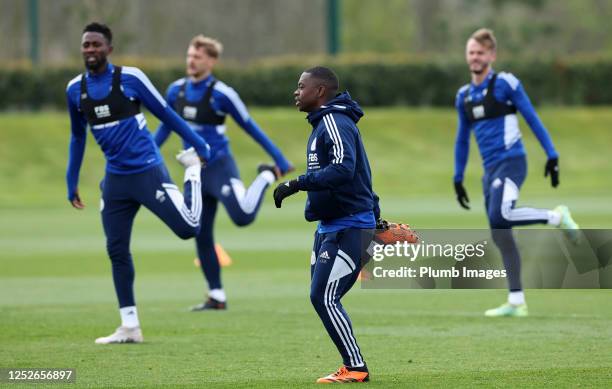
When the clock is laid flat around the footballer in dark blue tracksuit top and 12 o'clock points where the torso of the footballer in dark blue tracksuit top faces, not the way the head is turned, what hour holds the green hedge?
The green hedge is roughly at 3 o'clock from the footballer in dark blue tracksuit top.

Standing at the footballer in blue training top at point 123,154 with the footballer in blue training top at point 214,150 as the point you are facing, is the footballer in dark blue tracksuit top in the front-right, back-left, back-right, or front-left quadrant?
back-right

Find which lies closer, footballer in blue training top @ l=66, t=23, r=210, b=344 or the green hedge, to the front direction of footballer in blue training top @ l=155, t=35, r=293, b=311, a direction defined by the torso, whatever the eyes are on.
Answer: the footballer in blue training top

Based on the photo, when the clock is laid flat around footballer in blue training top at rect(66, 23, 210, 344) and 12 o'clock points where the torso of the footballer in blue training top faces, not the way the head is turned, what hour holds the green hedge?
The green hedge is roughly at 5 o'clock from the footballer in blue training top.

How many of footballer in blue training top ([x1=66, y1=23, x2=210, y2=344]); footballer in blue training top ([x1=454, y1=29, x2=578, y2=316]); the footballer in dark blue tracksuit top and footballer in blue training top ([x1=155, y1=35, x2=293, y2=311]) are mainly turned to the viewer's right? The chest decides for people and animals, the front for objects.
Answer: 0

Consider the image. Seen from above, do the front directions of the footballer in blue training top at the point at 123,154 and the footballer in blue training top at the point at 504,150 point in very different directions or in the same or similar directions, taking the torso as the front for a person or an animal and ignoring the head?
same or similar directions

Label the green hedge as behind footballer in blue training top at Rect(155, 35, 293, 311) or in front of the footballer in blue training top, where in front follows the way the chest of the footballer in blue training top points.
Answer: behind

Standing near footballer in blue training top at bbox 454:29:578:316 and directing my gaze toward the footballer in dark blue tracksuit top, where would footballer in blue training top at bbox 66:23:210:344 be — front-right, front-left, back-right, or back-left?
front-right

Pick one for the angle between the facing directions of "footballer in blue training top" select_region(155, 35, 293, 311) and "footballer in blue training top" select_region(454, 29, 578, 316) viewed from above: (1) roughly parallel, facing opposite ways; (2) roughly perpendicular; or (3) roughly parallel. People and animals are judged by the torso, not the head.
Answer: roughly parallel

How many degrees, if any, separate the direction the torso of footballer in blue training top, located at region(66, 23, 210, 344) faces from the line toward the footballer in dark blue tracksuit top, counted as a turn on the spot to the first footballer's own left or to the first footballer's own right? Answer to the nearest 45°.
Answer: approximately 90° to the first footballer's own left

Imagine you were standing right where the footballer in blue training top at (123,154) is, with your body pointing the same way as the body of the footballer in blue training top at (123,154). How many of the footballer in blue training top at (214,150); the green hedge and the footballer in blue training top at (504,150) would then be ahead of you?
0

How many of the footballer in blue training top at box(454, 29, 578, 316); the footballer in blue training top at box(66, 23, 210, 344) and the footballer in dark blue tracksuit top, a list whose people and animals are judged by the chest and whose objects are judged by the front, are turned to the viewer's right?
0

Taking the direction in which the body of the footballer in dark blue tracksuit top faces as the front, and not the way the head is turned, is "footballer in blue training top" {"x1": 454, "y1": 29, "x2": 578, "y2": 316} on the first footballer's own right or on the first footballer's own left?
on the first footballer's own right

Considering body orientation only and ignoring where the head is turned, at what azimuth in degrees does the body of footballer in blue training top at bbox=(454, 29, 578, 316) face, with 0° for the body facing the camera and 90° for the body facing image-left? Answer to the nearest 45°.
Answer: approximately 45°

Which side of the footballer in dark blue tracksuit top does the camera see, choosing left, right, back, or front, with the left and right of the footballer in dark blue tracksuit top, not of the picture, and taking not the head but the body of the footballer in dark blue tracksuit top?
left

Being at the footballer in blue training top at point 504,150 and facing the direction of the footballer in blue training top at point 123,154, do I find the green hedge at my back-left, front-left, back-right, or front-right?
back-right

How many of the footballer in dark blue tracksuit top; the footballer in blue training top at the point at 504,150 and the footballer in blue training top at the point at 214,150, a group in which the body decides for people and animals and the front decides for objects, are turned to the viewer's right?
0

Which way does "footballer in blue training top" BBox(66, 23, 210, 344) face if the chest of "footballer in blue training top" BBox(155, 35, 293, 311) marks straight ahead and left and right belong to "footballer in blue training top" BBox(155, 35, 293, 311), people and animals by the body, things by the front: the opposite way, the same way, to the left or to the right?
the same way

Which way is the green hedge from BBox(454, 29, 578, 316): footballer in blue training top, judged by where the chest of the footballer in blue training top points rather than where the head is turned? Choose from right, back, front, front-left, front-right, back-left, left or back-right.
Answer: back-right

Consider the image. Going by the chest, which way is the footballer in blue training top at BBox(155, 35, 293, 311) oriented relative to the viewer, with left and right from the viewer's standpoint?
facing the viewer and to the left of the viewer

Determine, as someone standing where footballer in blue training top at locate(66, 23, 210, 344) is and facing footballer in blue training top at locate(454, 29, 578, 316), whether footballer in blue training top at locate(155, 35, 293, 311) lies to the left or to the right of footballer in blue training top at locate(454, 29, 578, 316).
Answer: left

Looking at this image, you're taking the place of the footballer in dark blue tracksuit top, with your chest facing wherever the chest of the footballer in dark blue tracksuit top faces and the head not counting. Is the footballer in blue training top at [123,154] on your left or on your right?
on your right
